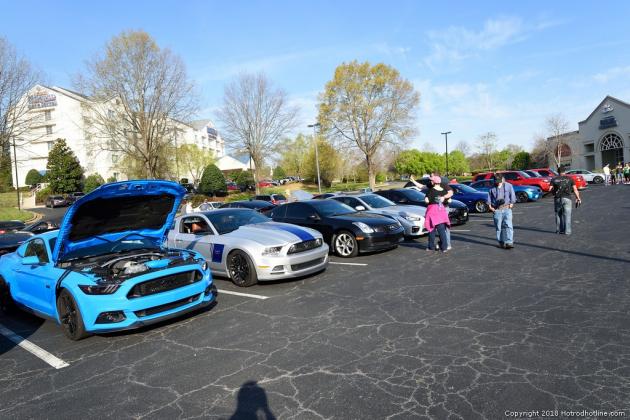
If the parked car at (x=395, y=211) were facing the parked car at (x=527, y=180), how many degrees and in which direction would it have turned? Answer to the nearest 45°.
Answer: approximately 90° to its left

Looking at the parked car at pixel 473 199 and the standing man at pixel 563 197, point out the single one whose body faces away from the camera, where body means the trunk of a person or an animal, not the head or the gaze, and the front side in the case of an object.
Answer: the standing man

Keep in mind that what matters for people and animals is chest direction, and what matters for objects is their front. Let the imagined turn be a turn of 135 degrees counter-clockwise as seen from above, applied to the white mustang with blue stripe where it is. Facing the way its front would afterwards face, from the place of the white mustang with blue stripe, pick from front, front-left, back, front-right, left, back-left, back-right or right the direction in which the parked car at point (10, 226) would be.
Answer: front-left

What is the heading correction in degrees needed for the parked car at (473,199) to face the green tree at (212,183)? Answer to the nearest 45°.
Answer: approximately 180°

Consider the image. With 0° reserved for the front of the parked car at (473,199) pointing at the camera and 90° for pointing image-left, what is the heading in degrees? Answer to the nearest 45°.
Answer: approximately 315°

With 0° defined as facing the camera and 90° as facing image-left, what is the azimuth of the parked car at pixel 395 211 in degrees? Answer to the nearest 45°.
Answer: approximately 315°

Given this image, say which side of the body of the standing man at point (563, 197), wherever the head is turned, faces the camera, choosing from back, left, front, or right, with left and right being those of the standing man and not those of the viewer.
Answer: back

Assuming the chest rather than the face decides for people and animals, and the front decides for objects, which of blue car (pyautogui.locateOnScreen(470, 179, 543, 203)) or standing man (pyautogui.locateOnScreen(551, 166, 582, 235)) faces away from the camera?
the standing man

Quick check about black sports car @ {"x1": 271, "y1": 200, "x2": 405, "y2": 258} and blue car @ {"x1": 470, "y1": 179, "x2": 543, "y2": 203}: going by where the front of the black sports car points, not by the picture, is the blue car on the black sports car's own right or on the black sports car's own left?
on the black sports car's own left

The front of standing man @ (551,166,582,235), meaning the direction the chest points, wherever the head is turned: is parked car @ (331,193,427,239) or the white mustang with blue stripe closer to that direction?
the parked car
